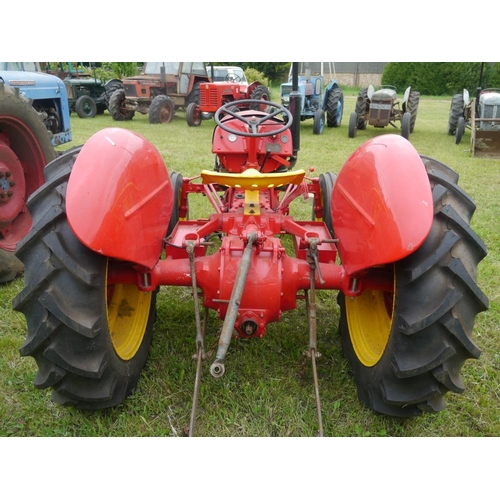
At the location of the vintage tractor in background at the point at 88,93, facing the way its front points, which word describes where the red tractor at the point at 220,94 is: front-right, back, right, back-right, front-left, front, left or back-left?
left

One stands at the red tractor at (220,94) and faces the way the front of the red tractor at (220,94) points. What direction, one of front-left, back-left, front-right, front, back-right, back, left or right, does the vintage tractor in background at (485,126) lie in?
left

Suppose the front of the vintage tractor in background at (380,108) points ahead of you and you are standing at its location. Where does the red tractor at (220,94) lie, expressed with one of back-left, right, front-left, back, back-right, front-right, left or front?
right

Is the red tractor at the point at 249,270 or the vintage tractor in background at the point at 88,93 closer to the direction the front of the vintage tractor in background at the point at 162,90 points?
the red tractor

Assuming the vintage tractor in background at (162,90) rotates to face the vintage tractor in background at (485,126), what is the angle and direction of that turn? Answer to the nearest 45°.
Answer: approximately 90° to its left

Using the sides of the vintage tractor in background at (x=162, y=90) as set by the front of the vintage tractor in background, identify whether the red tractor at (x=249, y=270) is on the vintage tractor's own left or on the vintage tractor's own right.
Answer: on the vintage tractor's own left

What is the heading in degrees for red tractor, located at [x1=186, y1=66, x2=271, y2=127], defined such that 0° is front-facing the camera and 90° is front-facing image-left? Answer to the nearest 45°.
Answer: approximately 45°

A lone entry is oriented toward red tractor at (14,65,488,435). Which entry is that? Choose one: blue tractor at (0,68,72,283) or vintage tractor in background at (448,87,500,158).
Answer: the vintage tractor in background

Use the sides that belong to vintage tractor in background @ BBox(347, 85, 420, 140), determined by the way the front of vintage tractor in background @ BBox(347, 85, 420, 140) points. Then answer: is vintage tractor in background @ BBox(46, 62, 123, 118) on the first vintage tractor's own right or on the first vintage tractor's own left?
on the first vintage tractor's own right
